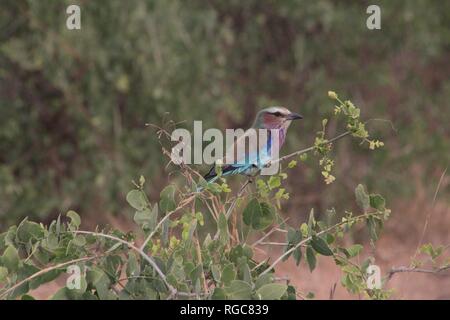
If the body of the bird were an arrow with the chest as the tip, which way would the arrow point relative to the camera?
to the viewer's right
